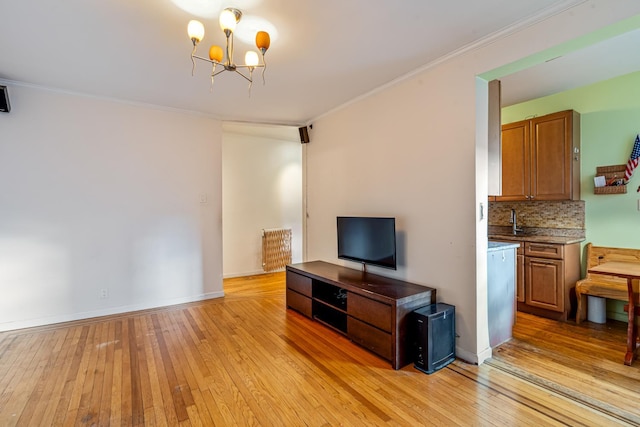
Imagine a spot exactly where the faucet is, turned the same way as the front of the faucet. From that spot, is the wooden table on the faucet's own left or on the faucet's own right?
on the faucet's own left

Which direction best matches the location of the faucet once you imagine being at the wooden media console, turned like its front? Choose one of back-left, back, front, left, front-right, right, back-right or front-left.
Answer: back

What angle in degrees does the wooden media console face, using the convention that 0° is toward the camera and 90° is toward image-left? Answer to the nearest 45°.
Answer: approximately 45°

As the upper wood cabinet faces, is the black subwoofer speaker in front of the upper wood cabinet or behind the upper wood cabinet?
in front

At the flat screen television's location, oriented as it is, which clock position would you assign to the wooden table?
The wooden table is roughly at 8 o'clock from the flat screen television.

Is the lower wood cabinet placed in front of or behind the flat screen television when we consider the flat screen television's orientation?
behind

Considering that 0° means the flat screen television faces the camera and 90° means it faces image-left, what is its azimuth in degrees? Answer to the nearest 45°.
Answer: approximately 45°

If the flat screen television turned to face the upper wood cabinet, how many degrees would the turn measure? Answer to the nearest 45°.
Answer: approximately 135° to its left

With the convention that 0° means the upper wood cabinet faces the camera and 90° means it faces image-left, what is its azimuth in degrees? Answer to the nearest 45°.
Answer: approximately 45°

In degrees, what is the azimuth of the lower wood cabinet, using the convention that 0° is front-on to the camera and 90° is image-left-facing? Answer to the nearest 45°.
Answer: approximately 45°

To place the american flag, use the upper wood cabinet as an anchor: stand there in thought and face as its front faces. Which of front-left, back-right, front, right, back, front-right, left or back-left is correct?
back-left
